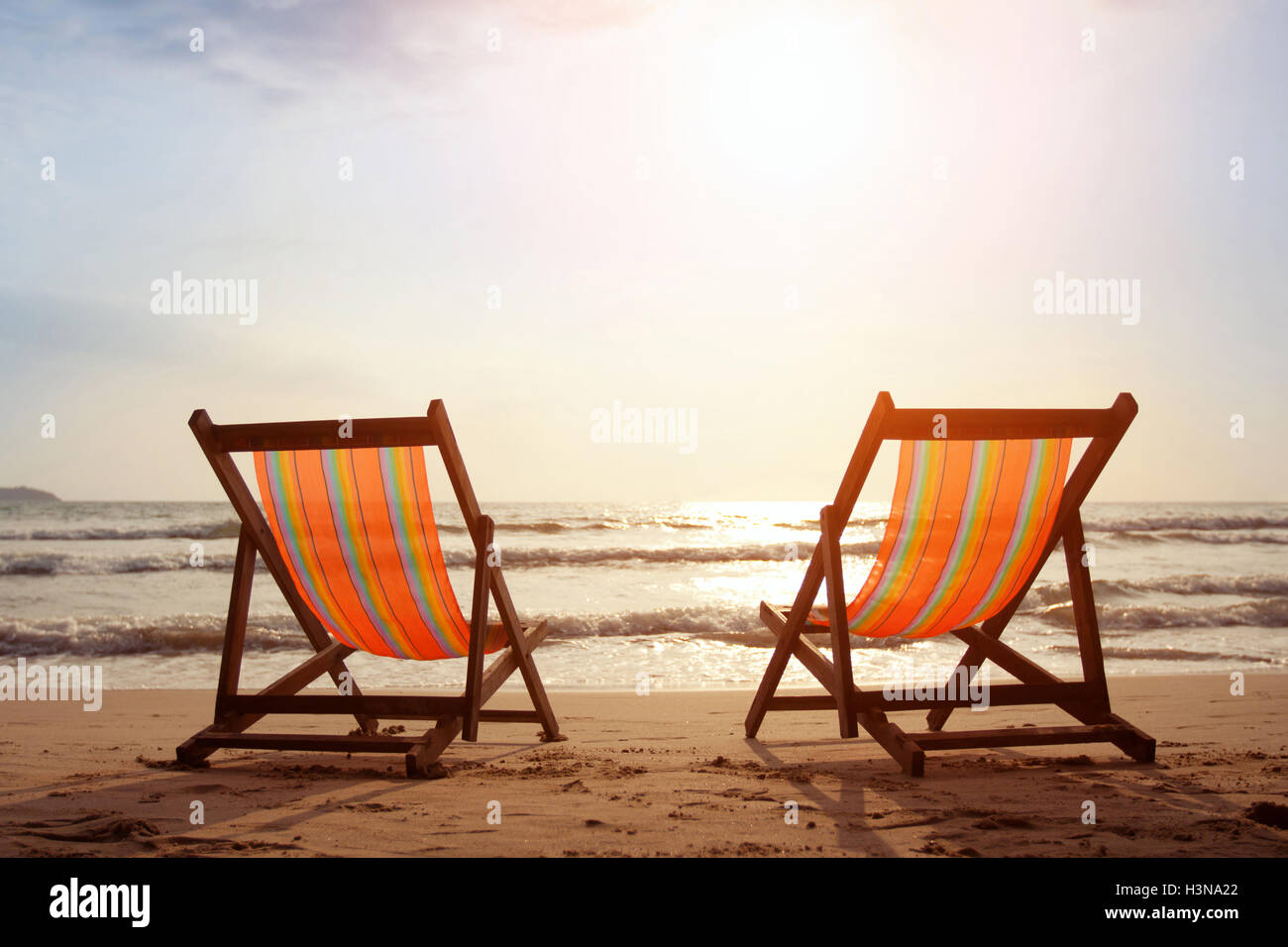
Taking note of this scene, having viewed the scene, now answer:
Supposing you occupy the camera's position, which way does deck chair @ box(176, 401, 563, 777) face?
facing away from the viewer and to the right of the viewer

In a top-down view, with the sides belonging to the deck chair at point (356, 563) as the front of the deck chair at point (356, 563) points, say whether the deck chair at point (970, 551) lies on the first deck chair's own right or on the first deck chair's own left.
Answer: on the first deck chair's own right

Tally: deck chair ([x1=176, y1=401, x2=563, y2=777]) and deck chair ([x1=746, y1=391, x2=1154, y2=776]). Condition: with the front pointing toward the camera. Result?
0

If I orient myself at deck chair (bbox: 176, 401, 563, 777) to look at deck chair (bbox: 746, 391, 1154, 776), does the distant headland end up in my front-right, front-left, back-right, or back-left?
back-left

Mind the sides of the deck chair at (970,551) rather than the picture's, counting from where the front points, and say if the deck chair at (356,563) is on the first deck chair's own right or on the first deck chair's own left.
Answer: on the first deck chair's own left

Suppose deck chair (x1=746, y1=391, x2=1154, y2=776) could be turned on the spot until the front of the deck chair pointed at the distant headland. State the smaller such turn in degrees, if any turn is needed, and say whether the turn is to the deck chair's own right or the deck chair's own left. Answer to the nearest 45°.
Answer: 0° — it already faces it

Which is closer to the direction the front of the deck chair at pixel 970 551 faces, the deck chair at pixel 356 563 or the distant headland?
the distant headland

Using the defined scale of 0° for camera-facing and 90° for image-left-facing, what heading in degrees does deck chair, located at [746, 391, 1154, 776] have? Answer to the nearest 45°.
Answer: approximately 135°
